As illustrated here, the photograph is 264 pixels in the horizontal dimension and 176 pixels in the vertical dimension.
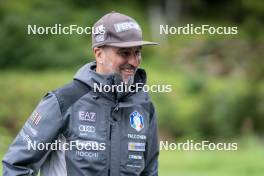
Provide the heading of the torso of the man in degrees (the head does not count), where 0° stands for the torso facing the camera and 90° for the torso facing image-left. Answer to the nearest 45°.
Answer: approximately 315°
